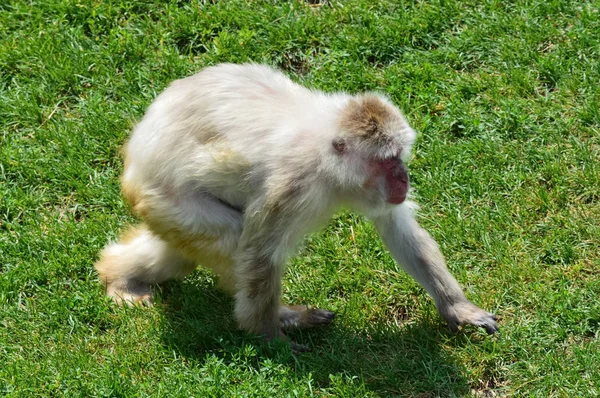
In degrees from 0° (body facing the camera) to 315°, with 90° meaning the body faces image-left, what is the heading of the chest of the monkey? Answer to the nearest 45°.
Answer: approximately 270°
